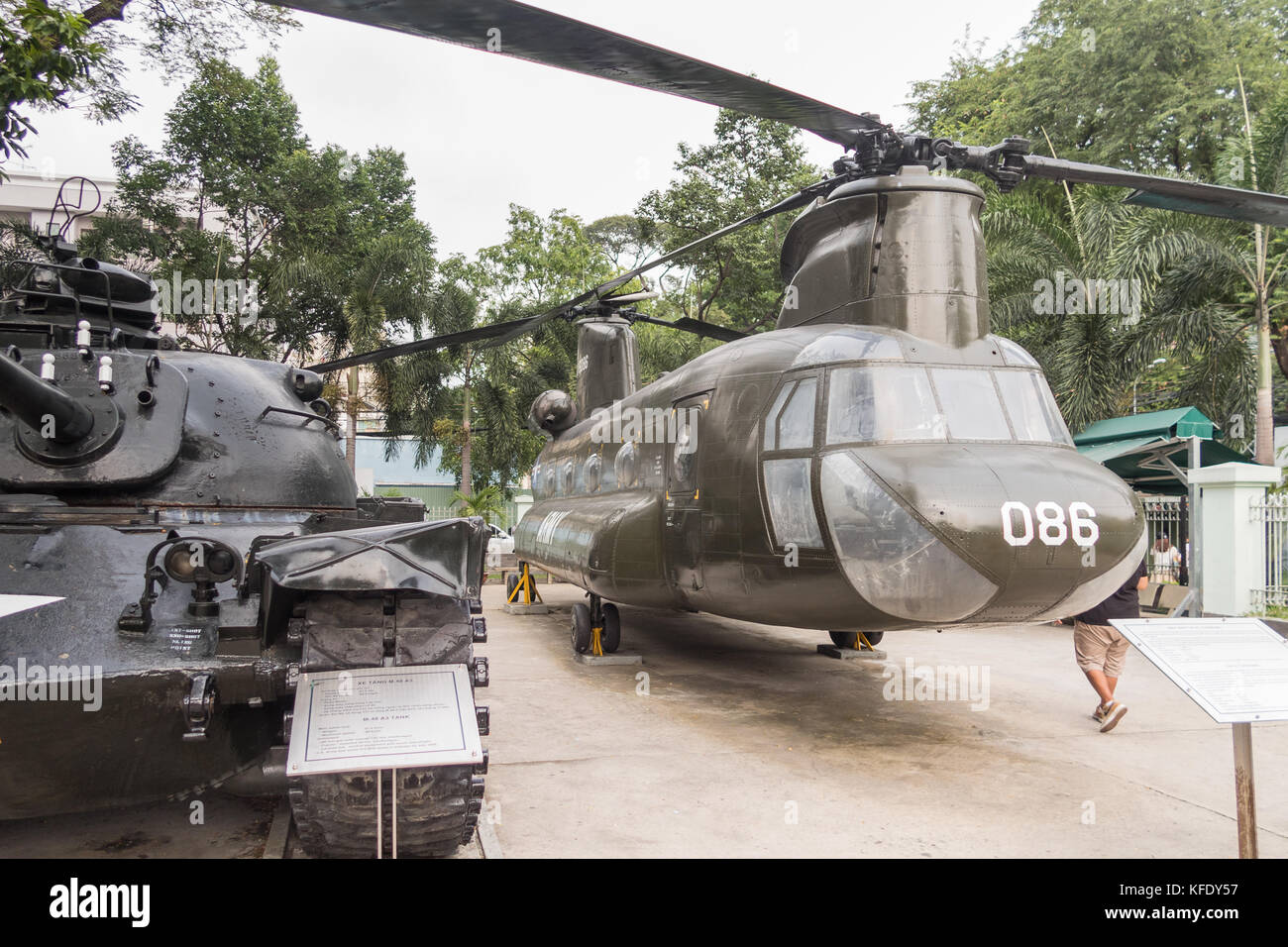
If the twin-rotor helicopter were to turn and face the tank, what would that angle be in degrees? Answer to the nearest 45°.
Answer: approximately 90° to its right

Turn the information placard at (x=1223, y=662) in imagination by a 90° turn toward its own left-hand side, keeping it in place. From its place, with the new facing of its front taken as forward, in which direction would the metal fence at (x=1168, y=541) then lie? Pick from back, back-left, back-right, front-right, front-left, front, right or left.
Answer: left

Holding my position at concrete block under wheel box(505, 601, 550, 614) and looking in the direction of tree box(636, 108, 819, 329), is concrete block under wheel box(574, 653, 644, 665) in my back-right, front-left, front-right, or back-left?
back-right

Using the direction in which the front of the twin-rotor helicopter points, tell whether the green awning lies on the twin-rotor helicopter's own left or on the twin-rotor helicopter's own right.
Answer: on the twin-rotor helicopter's own left

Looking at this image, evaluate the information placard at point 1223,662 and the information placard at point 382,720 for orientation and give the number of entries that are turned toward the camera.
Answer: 2

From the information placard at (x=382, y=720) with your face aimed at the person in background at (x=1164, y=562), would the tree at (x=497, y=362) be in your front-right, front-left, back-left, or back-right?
front-left

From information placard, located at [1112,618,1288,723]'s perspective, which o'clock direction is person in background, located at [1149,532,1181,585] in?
The person in background is roughly at 6 o'clock from the information placard.

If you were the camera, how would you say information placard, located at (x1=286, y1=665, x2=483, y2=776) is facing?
facing the viewer

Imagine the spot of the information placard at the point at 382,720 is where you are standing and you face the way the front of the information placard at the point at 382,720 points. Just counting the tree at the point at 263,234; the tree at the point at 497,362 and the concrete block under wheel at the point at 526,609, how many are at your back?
3

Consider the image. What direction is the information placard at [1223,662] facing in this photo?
toward the camera

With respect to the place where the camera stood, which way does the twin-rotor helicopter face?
facing the viewer and to the right of the viewer

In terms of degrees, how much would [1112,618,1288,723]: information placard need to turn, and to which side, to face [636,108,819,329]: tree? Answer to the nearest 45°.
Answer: approximately 135° to its right

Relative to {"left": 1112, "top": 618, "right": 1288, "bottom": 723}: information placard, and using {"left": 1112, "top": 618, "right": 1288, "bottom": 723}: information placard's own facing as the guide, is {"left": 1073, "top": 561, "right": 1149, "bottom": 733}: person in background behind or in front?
behind
